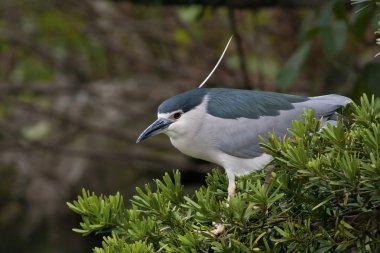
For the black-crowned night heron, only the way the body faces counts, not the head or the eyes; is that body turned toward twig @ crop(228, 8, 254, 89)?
no

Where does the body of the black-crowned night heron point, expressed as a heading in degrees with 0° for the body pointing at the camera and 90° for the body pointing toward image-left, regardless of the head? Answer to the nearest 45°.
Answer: approximately 90°

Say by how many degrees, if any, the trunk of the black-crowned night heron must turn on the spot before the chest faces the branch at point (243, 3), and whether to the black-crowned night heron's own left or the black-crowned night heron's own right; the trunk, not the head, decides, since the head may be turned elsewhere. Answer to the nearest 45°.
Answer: approximately 90° to the black-crowned night heron's own right
